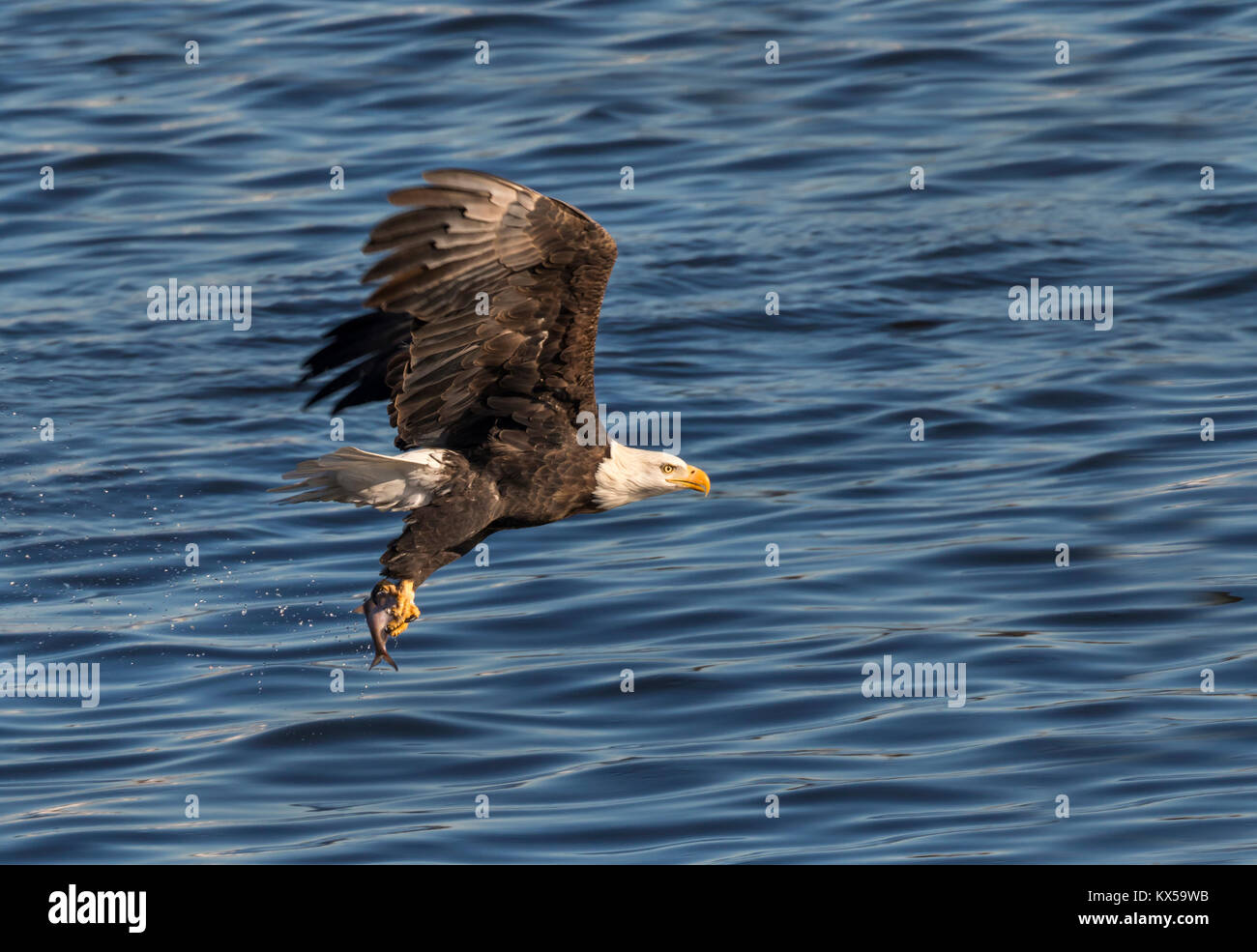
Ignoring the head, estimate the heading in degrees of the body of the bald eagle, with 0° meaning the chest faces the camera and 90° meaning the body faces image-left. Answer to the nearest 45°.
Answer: approximately 270°
